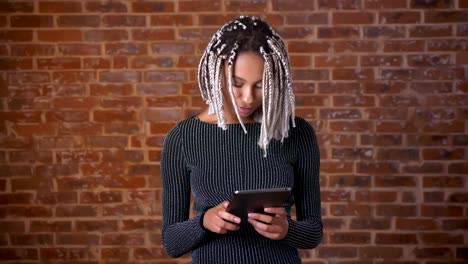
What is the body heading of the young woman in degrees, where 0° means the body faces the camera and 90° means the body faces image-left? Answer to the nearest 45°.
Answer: approximately 0°
